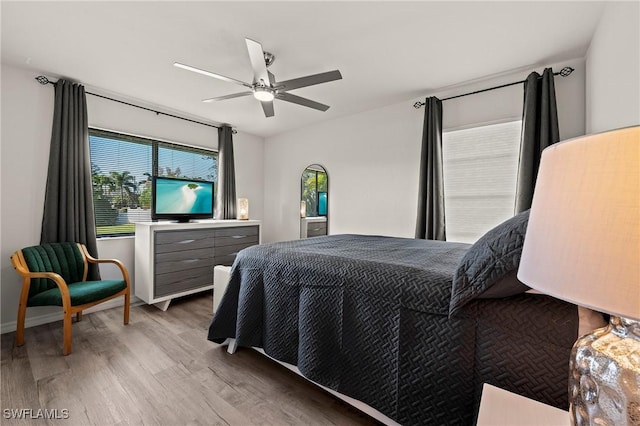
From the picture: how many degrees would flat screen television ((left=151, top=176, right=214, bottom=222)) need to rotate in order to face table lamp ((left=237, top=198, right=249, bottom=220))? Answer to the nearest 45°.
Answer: approximately 45° to its left

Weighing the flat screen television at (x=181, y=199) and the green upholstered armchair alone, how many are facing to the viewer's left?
0

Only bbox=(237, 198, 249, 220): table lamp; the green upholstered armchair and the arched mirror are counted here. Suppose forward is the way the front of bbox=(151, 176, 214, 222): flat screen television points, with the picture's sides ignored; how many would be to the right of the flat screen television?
1

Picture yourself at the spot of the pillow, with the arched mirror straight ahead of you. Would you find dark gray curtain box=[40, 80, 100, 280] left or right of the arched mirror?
left

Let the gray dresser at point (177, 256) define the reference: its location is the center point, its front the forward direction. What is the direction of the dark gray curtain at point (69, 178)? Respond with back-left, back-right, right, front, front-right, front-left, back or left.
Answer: back-right

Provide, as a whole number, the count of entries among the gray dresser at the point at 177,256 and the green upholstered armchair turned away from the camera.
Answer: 0

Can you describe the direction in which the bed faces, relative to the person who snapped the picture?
facing away from the viewer and to the left of the viewer

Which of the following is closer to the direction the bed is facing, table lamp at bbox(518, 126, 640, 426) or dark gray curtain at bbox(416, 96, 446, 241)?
the dark gray curtain

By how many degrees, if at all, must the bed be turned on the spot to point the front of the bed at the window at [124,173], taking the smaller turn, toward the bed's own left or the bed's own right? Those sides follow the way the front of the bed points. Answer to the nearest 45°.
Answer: approximately 45° to the bed's own left

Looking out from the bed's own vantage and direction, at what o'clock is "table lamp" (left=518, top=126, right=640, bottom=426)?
The table lamp is roughly at 7 o'clock from the bed.

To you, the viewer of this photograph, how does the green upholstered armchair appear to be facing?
facing the viewer and to the right of the viewer

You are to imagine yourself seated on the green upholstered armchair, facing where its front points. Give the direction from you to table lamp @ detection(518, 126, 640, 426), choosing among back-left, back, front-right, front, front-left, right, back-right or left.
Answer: front-right
